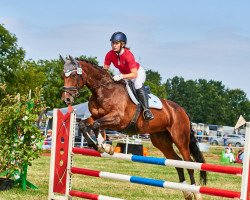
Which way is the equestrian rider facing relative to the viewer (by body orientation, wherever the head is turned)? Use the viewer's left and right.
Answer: facing the viewer and to the left of the viewer

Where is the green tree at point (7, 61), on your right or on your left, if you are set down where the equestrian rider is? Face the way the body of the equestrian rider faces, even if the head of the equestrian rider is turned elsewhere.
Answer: on your right

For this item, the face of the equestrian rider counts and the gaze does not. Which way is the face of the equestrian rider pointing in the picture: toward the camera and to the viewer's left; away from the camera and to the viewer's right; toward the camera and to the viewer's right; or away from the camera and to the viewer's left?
toward the camera and to the viewer's left
